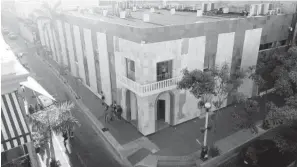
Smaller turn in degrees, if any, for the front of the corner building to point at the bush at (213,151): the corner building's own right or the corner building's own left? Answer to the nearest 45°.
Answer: approximately 45° to the corner building's own left

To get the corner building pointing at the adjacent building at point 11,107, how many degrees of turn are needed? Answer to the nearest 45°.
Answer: approximately 45° to its right

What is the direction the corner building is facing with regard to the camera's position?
facing the viewer

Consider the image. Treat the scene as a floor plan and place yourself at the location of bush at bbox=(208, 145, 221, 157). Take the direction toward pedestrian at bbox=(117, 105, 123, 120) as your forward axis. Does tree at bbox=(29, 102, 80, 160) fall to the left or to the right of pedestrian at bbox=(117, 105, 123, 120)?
left

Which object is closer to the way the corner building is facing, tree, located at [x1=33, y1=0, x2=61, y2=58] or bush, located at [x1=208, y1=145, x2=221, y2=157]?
the bush
